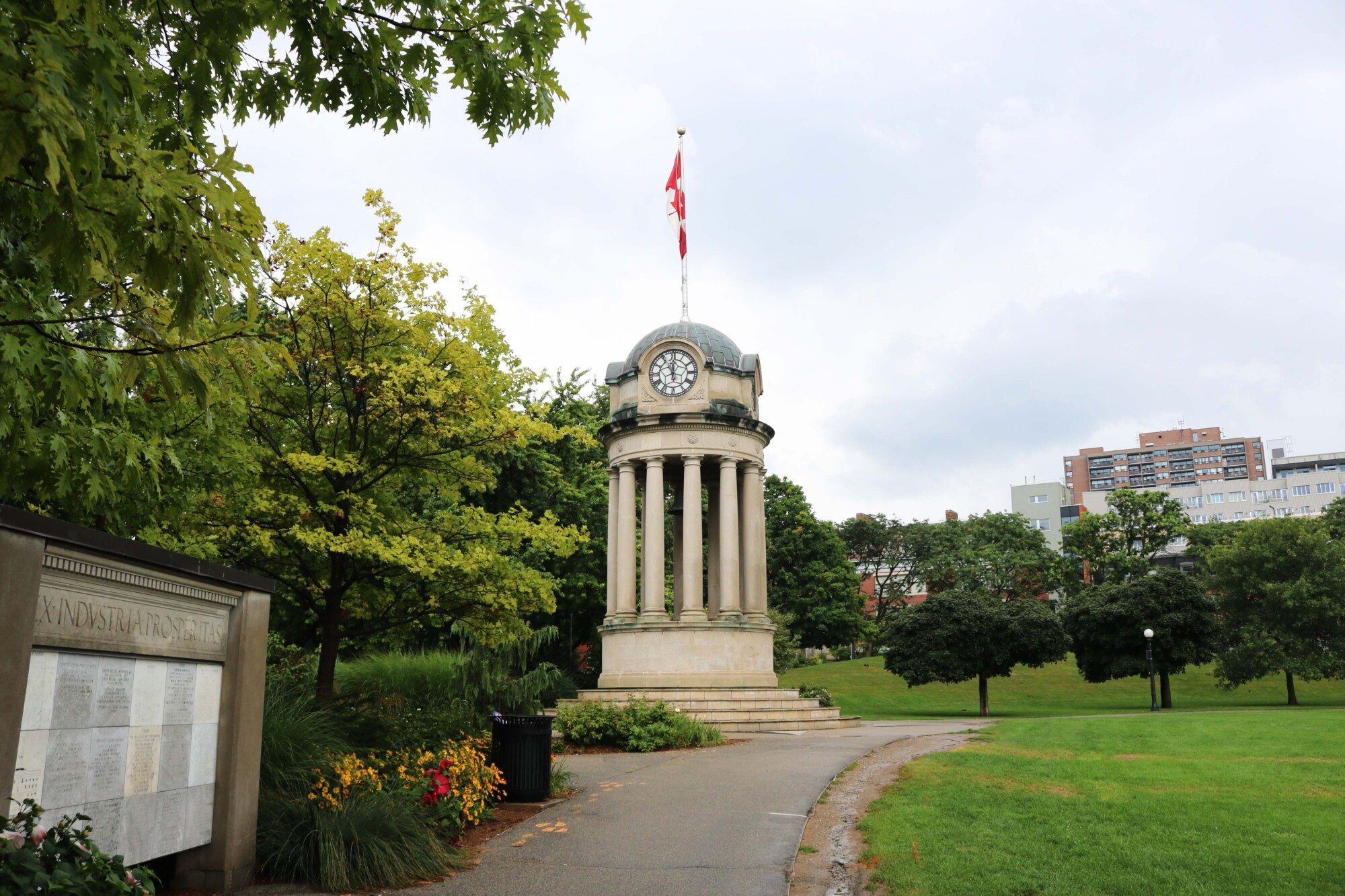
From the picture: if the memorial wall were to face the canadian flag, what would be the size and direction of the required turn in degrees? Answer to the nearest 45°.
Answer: approximately 90° to its left

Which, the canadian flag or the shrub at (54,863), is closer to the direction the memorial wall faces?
the shrub

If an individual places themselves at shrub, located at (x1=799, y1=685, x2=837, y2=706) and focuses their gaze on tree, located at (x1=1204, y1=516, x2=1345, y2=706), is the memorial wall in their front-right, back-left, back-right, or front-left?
back-right

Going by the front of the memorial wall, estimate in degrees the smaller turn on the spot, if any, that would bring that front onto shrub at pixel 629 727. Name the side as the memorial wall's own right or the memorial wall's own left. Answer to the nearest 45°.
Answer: approximately 90° to the memorial wall's own left

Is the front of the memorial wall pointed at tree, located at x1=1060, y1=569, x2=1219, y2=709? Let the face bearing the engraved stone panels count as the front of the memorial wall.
no

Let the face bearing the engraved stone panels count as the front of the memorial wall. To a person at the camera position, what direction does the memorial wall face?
facing the viewer and to the right of the viewer

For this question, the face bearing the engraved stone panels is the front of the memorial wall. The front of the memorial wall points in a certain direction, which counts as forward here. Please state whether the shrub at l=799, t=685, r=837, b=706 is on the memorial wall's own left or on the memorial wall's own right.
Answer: on the memorial wall's own left

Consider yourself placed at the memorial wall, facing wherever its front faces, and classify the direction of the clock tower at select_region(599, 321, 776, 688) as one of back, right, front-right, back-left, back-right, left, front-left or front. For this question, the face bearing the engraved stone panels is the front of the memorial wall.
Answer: left

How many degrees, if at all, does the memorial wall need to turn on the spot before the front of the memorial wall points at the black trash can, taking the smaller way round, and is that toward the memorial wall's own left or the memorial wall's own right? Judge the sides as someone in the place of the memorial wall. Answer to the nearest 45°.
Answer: approximately 90° to the memorial wall's own left

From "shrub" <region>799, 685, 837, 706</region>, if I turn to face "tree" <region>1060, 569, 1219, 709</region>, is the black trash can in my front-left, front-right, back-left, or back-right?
back-right

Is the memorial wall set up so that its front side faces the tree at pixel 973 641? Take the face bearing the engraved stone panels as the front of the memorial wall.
no

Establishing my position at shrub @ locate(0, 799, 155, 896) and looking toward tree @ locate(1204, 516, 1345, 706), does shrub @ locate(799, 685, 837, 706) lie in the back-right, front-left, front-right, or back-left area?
front-left
